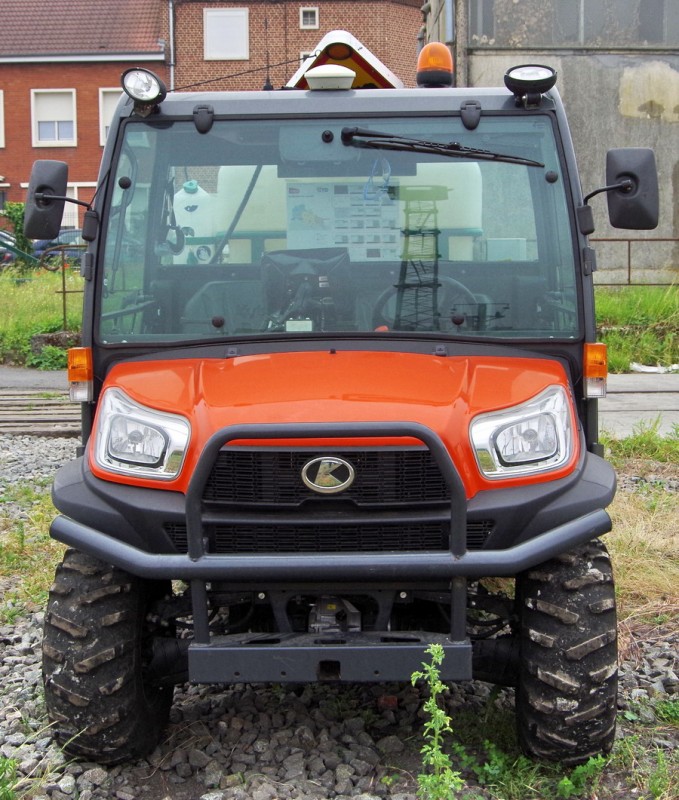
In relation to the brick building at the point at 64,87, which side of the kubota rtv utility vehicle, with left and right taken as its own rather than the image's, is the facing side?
back

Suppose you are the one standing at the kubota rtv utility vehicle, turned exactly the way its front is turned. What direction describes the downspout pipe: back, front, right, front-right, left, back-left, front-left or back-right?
back

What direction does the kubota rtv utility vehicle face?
toward the camera

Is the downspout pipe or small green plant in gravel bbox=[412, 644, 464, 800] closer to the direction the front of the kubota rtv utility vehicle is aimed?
the small green plant in gravel

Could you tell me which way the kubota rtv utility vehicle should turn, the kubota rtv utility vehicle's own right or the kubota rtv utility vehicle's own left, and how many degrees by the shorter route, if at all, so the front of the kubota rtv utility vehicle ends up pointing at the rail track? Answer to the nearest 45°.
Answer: approximately 180°

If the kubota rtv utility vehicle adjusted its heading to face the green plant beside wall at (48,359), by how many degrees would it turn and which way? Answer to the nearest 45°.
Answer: approximately 180°

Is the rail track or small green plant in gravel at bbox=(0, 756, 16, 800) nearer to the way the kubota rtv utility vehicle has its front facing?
the small green plant in gravel
